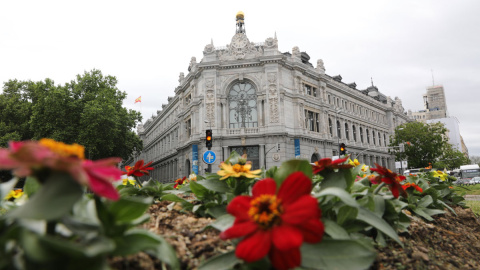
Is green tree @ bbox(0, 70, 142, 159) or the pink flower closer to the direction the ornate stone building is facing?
the pink flower

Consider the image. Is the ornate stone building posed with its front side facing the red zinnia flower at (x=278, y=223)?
yes

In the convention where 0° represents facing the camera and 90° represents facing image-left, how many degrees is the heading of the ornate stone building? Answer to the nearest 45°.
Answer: approximately 0°

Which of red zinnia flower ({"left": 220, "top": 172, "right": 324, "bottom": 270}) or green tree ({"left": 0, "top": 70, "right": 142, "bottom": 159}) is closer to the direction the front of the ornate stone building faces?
the red zinnia flower

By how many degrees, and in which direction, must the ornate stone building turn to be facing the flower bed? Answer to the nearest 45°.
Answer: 0° — it already faces it

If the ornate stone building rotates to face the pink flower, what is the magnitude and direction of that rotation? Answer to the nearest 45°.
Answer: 0° — it already faces it

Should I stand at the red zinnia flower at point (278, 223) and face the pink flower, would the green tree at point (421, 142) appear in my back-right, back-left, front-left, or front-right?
back-right

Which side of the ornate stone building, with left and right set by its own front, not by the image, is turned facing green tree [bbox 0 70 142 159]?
right

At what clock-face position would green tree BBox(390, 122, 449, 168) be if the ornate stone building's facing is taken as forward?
The green tree is roughly at 8 o'clock from the ornate stone building.

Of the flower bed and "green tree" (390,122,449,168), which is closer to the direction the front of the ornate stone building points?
the flower bed

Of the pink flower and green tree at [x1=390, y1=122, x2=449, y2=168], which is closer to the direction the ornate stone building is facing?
the pink flower
